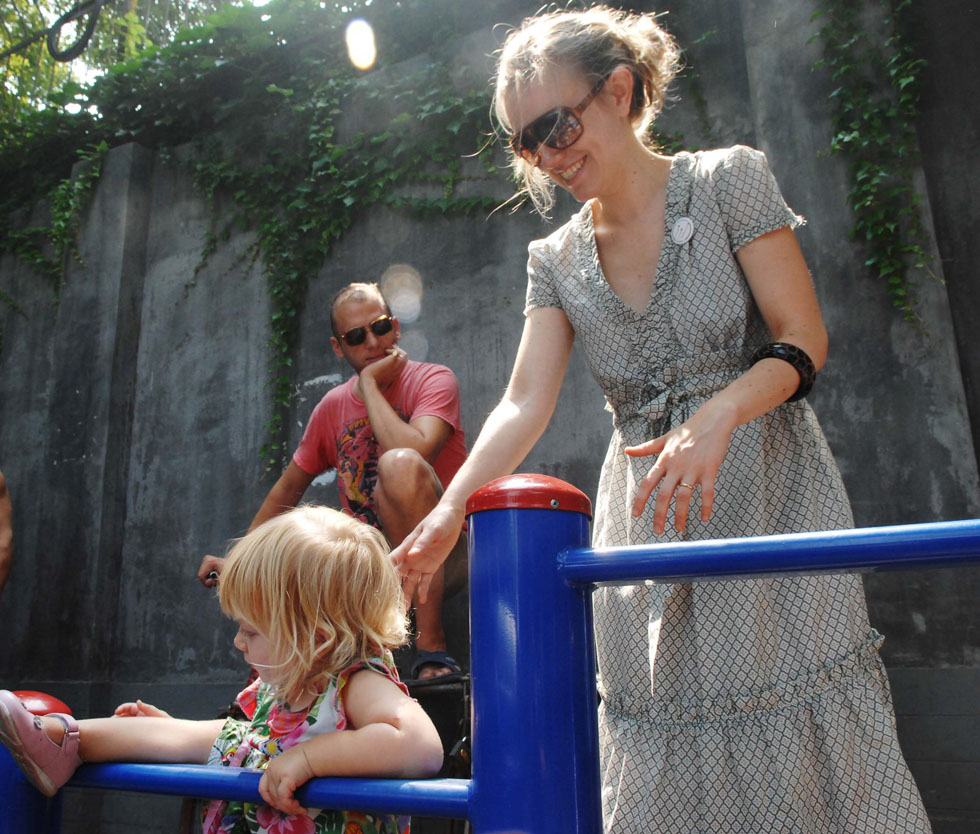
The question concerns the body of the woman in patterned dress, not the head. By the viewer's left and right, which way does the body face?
facing the viewer and to the left of the viewer

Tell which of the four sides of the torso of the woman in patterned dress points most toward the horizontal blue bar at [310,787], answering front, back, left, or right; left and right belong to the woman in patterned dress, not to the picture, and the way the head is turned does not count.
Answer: front

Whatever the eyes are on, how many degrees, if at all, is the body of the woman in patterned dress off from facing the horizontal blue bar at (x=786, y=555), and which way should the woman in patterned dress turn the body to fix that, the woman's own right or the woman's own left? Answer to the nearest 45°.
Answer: approximately 45° to the woman's own left

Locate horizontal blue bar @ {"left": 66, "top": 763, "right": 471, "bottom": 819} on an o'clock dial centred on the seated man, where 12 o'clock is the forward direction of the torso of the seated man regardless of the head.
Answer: The horizontal blue bar is roughly at 12 o'clock from the seated man.

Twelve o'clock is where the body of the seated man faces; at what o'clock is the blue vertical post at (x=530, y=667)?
The blue vertical post is roughly at 12 o'clock from the seated man.

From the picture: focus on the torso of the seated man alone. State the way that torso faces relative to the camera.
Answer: toward the camera

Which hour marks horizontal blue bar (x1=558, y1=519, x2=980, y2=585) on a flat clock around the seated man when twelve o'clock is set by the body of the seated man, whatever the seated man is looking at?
The horizontal blue bar is roughly at 12 o'clock from the seated man.
